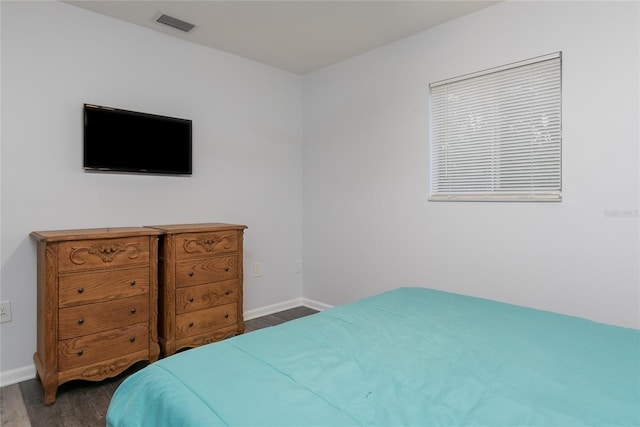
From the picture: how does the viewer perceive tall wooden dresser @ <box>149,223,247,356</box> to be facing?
facing the viewer and to the right of the viewer

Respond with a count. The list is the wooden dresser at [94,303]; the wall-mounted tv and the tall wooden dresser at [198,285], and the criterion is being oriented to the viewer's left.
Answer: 0

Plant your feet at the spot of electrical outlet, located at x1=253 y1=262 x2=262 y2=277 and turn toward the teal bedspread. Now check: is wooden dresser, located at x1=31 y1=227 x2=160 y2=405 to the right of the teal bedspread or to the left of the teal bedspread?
right

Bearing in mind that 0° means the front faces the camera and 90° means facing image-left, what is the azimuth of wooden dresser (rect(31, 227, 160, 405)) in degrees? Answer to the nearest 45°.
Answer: approximately 315°

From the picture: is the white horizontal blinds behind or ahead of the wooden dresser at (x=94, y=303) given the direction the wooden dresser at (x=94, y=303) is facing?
ahead

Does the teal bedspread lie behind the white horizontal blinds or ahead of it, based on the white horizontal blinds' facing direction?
ahead

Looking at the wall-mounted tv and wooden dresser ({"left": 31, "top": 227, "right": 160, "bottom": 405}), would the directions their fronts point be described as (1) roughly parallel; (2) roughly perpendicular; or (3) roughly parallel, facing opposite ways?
roughly parallel

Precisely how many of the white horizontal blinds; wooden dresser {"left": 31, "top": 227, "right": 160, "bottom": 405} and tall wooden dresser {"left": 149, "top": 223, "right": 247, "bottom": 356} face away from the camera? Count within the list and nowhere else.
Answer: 0

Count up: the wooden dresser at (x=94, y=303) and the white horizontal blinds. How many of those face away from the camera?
0

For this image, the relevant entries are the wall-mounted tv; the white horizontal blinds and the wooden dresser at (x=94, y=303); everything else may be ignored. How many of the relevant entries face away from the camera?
0

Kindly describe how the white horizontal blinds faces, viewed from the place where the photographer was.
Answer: facing the viewer and to the left of the viewer
